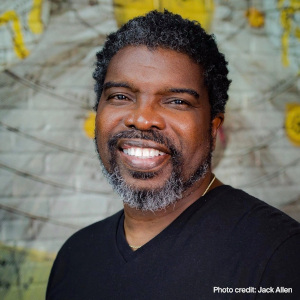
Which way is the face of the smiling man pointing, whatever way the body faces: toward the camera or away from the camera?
toward the camera

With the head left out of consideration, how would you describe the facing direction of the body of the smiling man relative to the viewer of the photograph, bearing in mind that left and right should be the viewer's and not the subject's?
facing the viewer and to the left of the viewer
